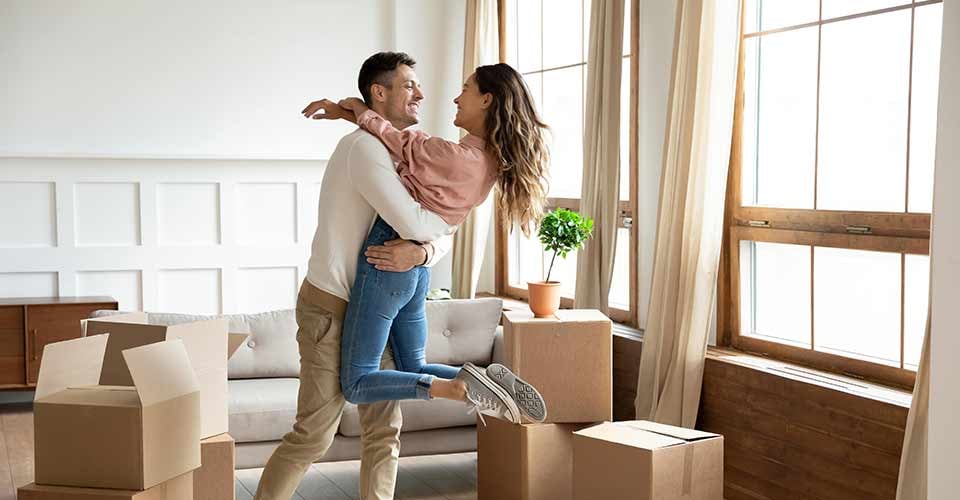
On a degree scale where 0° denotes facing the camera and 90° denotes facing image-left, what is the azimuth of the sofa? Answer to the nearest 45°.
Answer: approximately 0°

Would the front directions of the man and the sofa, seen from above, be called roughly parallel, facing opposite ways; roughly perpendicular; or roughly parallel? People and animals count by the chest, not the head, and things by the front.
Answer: roughly perpendicular

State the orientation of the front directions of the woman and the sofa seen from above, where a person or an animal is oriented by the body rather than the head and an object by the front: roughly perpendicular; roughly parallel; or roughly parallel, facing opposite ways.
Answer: roughly perpendicular

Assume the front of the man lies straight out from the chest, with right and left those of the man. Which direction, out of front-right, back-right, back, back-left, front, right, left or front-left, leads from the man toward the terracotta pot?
front-left

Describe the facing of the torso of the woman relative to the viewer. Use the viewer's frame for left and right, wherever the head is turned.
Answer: facing to the left of the viewer

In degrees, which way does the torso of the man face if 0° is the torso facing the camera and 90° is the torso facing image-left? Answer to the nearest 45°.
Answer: approximately 270°

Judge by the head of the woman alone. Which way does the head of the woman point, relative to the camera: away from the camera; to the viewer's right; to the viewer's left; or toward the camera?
to the viewer's left

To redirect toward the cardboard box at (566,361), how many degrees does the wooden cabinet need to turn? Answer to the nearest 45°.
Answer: approximately 45° to its left

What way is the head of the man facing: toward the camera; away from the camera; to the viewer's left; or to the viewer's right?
to the viewer's right

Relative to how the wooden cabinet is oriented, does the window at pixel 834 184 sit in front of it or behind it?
in front

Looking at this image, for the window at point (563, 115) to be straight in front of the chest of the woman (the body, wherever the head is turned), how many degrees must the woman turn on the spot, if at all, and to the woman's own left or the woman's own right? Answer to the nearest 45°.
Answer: approximately 90° to the woman's own right

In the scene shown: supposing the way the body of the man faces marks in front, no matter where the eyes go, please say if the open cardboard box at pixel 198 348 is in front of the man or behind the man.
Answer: behind

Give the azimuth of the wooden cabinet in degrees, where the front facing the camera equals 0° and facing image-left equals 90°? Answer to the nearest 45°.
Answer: approximately 0°
